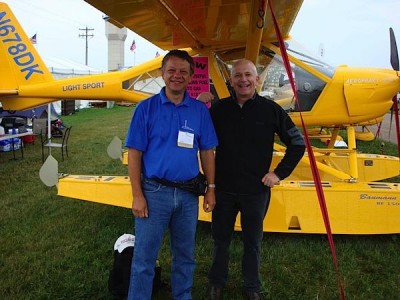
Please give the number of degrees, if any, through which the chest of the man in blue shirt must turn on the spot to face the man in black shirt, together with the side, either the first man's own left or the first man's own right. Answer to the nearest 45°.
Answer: approximately 135° to the first man's own left

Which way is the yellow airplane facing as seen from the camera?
to the viewer's right

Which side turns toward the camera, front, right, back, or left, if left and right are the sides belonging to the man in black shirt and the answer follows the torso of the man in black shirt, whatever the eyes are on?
front

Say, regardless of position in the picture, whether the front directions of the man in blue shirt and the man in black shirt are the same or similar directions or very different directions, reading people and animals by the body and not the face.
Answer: same or similar directions

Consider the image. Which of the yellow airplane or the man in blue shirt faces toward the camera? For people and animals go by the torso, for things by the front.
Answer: the man in blue shirt

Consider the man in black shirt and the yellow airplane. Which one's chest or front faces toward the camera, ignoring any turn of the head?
the man in black shirt

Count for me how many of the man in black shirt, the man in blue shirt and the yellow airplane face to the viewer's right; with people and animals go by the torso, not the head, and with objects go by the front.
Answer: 1

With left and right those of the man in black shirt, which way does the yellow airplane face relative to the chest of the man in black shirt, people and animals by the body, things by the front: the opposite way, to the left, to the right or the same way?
to the left

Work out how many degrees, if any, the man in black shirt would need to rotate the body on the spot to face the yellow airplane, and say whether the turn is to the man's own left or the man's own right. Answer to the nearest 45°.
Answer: approximately 180°

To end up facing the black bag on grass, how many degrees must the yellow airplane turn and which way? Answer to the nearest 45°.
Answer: approximately 135° to its right

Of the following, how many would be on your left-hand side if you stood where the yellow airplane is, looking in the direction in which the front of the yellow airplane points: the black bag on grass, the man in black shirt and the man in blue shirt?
0

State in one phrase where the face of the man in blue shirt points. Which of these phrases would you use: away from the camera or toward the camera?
toward the camera

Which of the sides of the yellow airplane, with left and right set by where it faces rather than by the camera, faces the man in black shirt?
right
